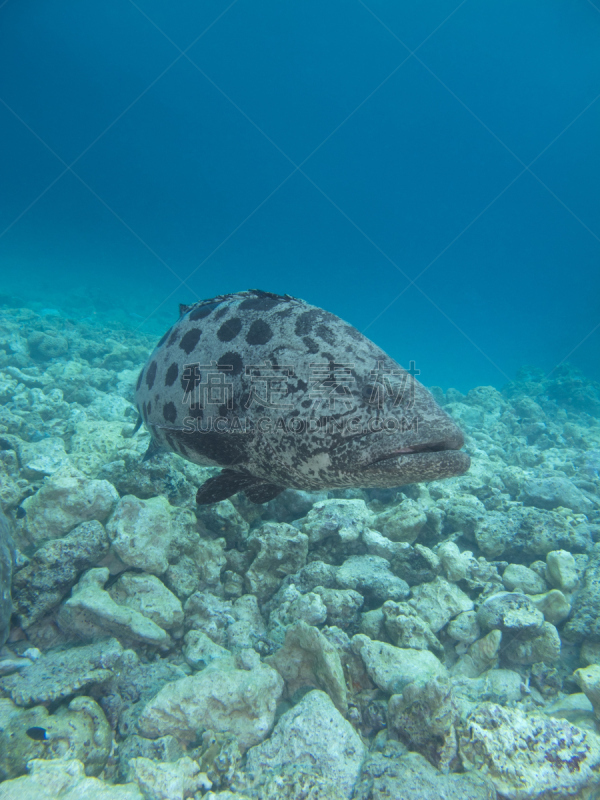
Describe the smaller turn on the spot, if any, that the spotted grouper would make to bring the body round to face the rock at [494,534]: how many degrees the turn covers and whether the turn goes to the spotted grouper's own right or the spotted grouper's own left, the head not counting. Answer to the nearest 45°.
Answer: approximately 90° to the spotted grouper's own left

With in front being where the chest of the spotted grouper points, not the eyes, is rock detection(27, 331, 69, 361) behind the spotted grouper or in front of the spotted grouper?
behind

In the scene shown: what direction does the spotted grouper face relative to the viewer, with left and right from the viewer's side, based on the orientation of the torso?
facing the viewer and to the right of the viewer

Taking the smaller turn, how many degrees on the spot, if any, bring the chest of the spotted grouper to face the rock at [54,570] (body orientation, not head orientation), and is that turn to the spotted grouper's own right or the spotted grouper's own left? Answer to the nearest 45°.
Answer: approximately 180°
